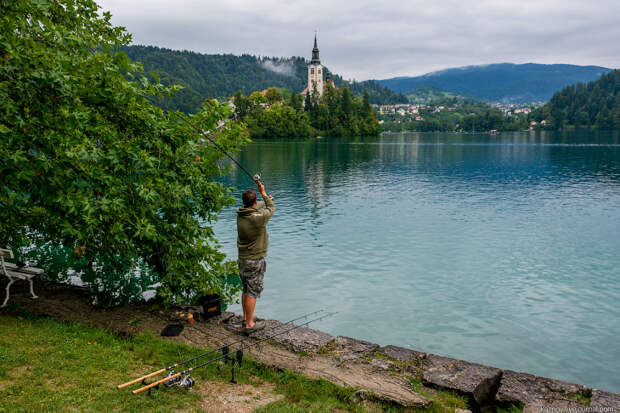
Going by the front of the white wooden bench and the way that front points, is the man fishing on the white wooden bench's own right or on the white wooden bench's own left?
on the white wooden bench's own right

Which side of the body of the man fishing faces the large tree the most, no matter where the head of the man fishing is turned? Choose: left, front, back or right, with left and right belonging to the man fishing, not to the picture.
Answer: left

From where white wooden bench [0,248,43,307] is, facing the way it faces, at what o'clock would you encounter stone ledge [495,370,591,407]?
The stone ledge is roughly at 3 o'clock from the white wooden bench.

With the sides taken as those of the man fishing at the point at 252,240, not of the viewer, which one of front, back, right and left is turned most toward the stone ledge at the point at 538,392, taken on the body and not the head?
right

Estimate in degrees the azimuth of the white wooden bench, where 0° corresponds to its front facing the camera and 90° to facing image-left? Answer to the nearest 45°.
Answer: approximately 225°

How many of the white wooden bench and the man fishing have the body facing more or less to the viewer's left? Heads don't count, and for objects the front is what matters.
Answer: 0

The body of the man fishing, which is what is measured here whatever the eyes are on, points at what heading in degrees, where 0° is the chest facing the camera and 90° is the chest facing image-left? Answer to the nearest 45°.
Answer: approximately 225°
